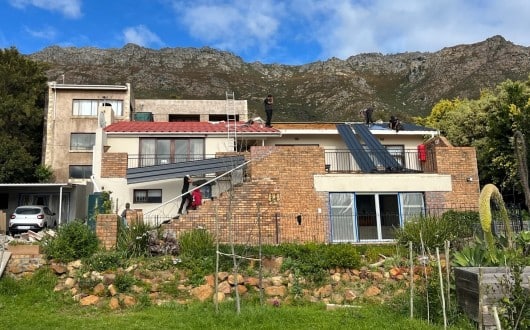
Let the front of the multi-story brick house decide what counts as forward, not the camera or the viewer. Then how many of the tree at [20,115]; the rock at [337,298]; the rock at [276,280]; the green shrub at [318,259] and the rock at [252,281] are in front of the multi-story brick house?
4

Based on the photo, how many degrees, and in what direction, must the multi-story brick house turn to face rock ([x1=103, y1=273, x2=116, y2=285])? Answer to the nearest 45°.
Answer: approximately 45° to its right

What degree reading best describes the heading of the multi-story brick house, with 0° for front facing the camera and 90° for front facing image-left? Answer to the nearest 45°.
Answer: approximately 0°

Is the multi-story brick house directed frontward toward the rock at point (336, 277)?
yes

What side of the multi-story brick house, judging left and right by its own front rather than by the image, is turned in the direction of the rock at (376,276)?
front
